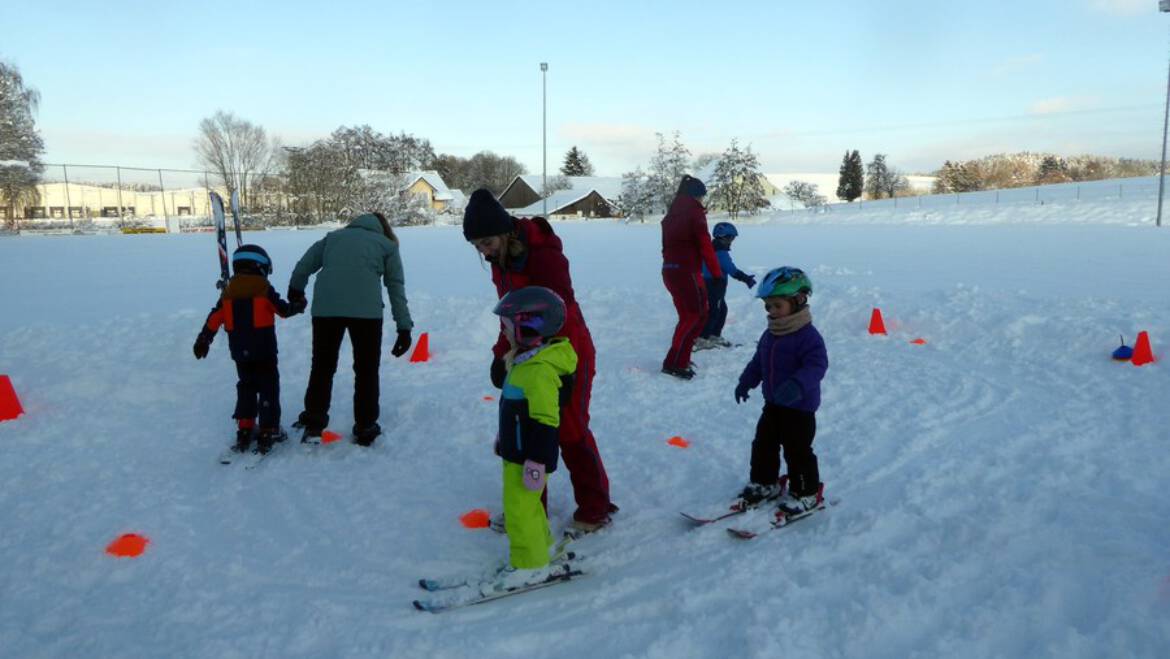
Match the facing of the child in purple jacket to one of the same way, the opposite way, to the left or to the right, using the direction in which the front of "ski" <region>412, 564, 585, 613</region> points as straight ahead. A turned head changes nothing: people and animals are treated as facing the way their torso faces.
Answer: the same way

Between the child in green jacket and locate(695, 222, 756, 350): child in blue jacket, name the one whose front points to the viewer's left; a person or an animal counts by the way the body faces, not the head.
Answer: the child in green jacket

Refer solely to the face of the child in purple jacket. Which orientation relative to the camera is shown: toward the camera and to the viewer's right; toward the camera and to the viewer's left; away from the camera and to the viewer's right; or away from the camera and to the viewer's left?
toward the camera and to the viewer's left

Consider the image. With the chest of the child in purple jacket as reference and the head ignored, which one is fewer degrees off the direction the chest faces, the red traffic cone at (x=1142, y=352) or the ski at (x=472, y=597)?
the ski

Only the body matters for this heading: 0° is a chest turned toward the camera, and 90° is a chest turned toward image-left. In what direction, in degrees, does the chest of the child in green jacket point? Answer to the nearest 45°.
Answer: approximately 90°

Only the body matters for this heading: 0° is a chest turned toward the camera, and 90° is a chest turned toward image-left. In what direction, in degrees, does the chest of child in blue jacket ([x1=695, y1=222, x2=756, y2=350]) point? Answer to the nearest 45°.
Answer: approximately 270°

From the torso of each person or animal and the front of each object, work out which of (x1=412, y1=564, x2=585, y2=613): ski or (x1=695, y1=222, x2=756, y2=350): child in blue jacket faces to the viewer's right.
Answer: the child in blue jacket

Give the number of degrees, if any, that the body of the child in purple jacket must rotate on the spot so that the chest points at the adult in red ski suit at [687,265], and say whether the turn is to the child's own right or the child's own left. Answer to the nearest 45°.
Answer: approximately 135° to the child's own right

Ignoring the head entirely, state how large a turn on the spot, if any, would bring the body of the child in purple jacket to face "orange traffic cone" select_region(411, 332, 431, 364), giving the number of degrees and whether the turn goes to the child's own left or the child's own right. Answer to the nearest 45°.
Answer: approximately 90° to the child's own right

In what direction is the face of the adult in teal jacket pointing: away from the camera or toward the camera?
away from the camera

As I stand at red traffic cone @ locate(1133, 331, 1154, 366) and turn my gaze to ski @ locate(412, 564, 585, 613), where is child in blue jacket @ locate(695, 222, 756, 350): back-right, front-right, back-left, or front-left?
front-right

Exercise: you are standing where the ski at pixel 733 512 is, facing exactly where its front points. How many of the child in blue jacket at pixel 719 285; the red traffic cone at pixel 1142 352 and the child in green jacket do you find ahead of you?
1

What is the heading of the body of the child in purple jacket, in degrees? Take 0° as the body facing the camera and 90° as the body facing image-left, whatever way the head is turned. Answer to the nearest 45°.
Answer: approximately 45°

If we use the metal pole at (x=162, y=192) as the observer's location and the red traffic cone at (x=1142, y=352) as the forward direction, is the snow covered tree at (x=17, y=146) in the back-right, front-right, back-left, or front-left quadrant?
back-right

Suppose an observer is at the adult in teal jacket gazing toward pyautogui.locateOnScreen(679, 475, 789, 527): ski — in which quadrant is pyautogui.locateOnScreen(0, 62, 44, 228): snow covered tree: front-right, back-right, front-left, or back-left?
back-left

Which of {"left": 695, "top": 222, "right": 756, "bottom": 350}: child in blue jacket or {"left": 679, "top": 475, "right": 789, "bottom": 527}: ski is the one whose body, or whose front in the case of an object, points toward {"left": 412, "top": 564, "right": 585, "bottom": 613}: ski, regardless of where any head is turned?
{"left": 679, "top": 475, "right": 789, "bottom": 527}: ski

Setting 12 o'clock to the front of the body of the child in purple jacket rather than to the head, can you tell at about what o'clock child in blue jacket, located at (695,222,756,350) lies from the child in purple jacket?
The child in blue jacket is roughly at 4 o'clock from the child in purple jacket.
